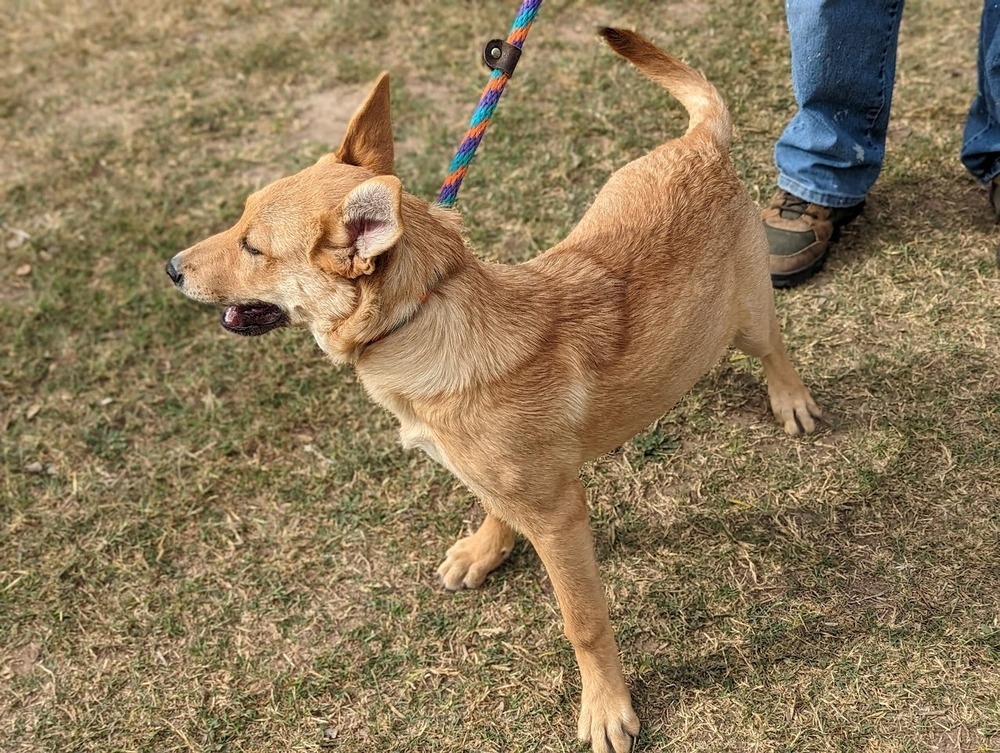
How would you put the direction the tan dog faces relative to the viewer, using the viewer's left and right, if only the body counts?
facing the viewer and to the left of the viewer
